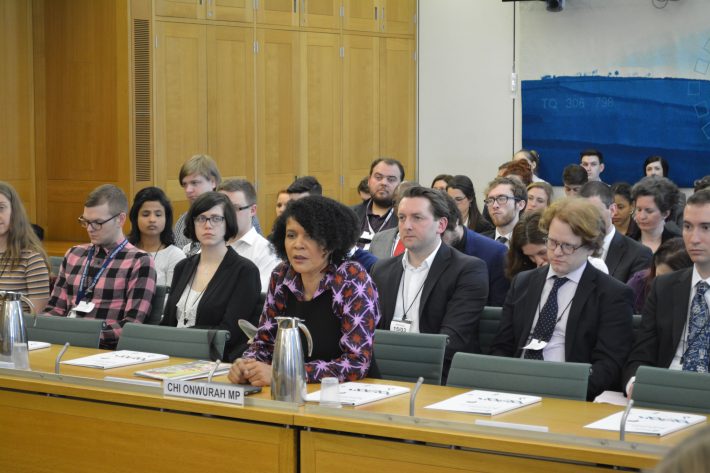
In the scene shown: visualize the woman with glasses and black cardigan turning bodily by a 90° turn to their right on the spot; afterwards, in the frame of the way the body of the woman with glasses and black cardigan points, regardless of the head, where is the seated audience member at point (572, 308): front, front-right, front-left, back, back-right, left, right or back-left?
back

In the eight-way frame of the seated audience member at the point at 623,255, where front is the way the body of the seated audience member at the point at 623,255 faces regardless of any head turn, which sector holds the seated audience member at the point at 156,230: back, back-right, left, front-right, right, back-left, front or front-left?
front-right

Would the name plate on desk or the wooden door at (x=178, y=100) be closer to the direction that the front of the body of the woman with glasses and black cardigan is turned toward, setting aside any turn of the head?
the name plate on desk

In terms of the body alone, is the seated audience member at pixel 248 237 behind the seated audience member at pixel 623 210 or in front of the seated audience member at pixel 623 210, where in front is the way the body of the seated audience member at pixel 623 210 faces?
in front

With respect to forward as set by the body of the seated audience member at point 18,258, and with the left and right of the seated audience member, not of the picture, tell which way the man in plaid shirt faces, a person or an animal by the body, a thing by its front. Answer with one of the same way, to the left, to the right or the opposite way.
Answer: the same way

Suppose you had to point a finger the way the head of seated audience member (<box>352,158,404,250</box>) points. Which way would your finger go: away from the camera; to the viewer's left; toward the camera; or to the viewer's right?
toward the camera

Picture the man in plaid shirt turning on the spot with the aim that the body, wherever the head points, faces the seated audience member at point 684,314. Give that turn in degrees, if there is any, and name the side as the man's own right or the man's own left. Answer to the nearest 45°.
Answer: approximately 90° to the man's own left

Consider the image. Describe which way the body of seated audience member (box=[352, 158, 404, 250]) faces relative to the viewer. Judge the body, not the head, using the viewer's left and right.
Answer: facing the viewer and to the left of the viewer

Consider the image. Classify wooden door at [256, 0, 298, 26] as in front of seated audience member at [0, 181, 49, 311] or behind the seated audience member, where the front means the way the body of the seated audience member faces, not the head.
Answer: behind

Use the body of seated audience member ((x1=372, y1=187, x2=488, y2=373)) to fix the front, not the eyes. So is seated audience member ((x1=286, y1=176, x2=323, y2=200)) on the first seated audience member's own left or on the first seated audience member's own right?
on the first seated audience member's own right

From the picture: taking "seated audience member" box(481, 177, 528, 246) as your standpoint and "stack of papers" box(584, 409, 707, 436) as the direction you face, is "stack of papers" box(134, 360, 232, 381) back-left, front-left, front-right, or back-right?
front-right

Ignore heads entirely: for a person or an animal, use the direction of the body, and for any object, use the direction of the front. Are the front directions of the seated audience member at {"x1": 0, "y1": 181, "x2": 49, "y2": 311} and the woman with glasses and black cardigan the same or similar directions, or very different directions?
same or similar directions

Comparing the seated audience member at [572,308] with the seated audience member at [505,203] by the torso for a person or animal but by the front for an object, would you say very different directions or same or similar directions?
same or similar directions

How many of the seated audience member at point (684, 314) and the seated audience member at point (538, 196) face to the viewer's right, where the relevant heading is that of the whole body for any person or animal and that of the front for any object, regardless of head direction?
0

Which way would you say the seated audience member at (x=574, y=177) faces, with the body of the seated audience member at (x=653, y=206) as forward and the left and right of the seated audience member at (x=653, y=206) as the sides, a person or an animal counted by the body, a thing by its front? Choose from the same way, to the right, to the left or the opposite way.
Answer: the same way

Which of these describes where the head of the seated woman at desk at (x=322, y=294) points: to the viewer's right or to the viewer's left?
to the viewer's left
